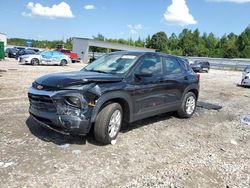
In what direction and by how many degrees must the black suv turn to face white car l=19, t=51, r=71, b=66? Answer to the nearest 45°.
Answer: approximately 135° to its right

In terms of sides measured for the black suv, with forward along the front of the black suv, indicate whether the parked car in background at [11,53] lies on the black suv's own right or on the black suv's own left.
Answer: on the black suv's own right

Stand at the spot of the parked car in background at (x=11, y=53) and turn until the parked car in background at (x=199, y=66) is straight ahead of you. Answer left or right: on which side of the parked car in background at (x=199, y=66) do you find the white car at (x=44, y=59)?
right

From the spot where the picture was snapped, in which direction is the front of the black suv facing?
facing the viewer and to the left of the viewer

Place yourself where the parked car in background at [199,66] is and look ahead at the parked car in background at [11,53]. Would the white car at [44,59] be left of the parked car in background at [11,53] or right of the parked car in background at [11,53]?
left

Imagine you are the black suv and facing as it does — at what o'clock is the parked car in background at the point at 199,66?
The parked car in background is roughly at 5 o'clock from the black suv.

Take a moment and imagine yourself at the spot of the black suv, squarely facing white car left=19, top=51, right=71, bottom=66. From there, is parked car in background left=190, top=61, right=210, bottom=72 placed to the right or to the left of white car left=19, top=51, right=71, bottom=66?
right

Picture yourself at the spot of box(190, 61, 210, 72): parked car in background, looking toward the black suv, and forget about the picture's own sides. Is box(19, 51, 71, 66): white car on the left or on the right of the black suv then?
right
